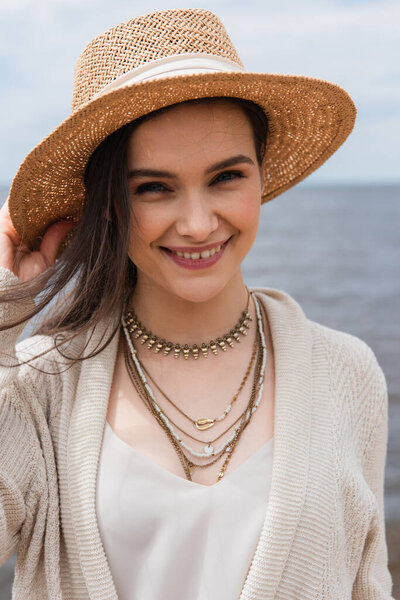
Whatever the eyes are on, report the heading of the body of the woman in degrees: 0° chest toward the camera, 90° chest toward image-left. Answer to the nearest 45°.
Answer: approximately 0°
